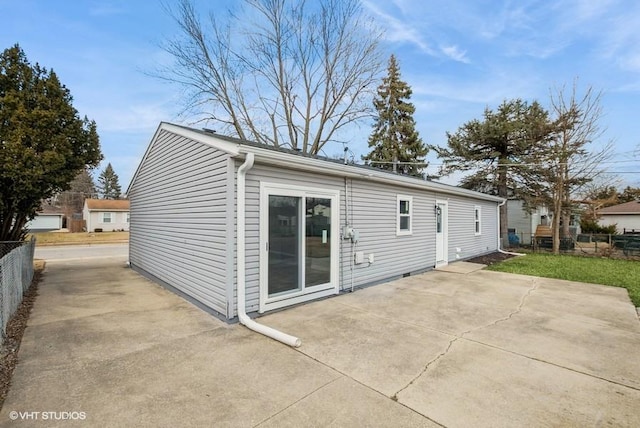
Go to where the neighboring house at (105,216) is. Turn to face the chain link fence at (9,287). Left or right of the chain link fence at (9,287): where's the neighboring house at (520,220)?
left

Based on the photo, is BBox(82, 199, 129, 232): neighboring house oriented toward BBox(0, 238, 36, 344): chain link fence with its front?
yes

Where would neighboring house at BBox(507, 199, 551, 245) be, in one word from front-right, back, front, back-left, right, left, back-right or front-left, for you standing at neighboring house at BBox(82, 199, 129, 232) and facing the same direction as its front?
front-left

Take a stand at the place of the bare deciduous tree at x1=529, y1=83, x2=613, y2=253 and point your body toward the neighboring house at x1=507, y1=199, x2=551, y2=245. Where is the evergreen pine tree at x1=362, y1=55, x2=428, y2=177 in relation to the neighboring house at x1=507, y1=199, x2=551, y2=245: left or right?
left

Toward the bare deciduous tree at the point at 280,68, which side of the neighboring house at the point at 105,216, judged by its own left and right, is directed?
front

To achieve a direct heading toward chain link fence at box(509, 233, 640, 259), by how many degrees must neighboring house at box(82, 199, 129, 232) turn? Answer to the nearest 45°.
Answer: approximately 45° to its left

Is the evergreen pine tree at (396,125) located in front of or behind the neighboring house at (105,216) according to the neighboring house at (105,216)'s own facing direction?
in front

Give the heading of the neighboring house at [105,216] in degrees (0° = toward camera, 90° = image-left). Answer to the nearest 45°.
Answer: approximately 0°

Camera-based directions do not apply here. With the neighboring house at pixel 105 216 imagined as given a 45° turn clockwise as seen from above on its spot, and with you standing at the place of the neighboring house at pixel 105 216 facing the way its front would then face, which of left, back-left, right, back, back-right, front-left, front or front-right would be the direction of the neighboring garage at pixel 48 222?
right

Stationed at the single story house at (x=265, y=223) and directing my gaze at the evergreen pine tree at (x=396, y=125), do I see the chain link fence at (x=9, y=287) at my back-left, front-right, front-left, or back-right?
back-left

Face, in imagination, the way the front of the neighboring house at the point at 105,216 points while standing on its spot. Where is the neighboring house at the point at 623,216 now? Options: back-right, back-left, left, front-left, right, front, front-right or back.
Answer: front-left

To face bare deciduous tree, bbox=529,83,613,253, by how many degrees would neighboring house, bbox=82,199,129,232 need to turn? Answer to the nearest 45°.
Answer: approximately 45° to its left

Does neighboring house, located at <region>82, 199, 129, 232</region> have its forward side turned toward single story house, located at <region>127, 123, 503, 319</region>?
yes

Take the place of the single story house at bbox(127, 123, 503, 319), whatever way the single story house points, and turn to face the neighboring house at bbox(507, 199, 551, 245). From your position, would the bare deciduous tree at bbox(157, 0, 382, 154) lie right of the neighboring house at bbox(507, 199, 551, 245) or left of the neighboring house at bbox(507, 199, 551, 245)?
left
